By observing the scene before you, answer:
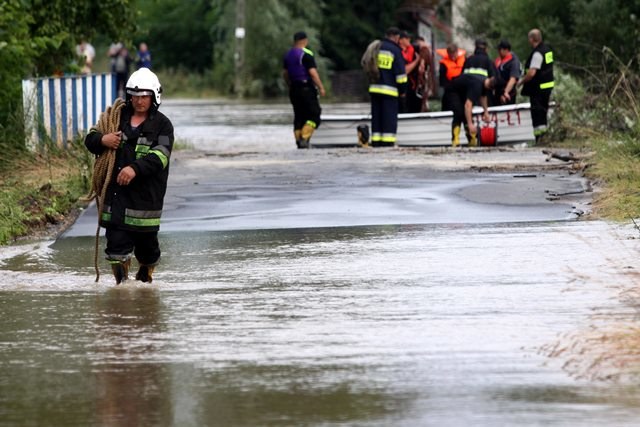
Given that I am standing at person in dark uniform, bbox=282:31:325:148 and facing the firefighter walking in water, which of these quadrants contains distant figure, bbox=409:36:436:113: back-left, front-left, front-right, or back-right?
back-left

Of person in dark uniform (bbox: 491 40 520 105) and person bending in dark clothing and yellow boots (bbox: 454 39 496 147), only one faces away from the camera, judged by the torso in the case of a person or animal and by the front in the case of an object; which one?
the person bending in dark clothing and yellow boots

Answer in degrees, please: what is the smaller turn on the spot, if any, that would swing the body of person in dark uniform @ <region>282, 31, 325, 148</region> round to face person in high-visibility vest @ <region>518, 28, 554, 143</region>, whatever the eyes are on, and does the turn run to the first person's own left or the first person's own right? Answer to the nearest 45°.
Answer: approximately 45° to the first person's own right

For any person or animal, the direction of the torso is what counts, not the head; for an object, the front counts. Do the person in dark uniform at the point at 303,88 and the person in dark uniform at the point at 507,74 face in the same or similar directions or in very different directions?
very different directions

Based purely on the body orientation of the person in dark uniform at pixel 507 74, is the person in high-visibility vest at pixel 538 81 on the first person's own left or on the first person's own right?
on the first person's own left

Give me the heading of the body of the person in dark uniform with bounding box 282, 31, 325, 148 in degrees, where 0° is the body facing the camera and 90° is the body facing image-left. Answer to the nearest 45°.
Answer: approximately 225°
